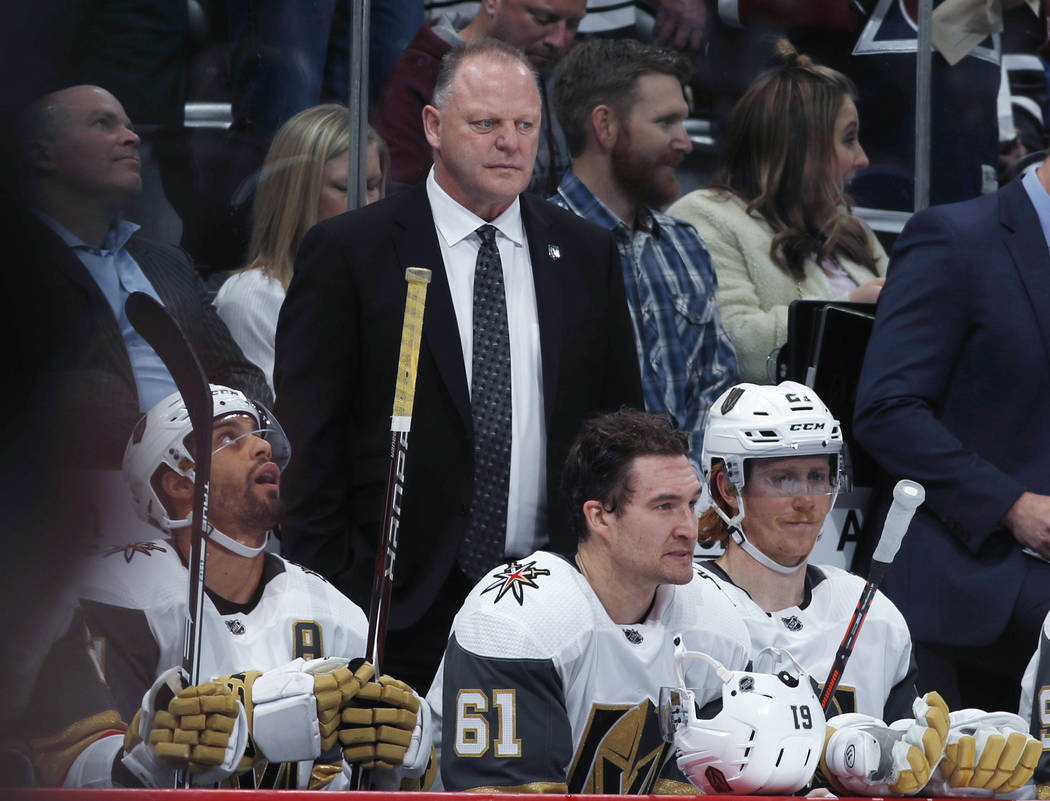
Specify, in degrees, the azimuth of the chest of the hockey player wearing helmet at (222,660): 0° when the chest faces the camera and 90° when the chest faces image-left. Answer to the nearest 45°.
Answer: approximately 315°

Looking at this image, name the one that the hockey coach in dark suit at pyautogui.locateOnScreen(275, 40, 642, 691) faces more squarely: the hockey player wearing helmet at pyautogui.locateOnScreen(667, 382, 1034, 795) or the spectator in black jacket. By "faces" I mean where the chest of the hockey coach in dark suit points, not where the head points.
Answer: the hockey player wearing helmet

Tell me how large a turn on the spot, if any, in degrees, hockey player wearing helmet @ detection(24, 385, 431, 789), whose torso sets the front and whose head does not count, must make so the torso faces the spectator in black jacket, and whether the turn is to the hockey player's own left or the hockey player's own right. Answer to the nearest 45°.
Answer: approximately 135° to the hockey player's own left

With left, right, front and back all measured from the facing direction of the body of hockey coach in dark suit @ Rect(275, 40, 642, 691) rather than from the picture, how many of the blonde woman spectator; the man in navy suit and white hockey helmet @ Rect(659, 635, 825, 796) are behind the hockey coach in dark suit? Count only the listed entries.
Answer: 1

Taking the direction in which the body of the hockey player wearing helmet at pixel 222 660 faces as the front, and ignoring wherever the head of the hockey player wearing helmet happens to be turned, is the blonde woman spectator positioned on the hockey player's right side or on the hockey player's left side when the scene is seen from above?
on the hockey player's left side

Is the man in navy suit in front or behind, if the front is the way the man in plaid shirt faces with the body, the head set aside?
in front

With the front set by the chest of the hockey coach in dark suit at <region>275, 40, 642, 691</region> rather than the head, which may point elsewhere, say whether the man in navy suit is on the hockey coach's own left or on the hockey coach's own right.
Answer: on the hockey coach's own left

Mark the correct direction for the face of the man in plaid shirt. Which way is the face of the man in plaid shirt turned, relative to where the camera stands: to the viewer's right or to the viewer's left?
to the viewer's right

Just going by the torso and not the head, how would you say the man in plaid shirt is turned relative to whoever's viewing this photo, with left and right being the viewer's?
facing the viewer and to the right of the viewer
